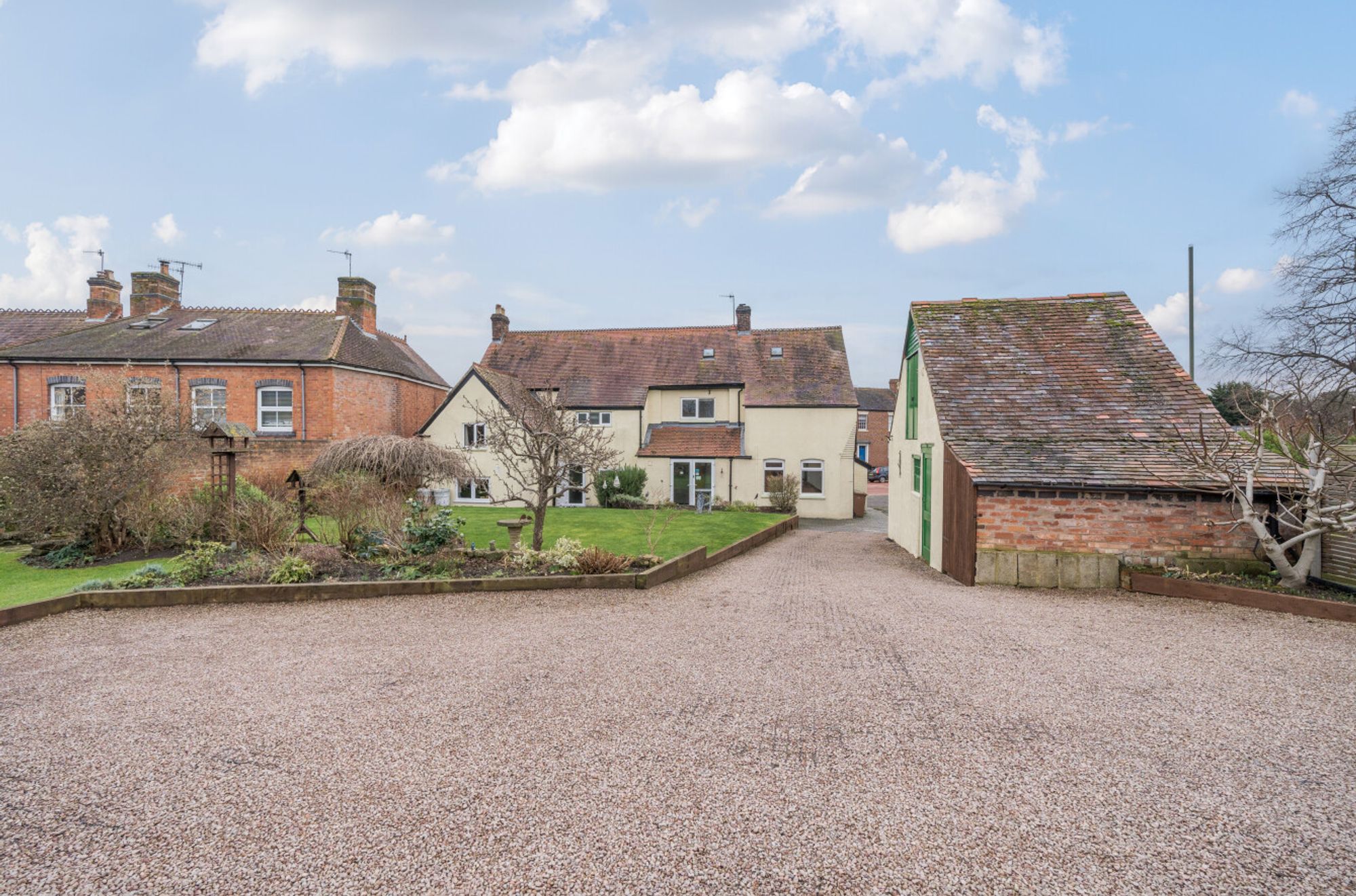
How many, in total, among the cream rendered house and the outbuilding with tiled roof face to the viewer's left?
1

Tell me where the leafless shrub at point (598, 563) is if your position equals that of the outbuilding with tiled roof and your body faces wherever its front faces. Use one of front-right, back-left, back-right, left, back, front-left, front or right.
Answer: front-left

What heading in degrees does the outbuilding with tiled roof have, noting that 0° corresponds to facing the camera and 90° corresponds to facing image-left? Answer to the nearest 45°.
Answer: approximately 90°

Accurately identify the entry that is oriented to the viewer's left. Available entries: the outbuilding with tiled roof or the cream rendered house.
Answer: the outbuilding with tiled roof

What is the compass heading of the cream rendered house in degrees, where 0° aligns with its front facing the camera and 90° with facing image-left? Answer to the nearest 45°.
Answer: approximately 0°

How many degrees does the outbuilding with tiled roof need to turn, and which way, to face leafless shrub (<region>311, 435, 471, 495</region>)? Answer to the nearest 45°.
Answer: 0° — it already faces it

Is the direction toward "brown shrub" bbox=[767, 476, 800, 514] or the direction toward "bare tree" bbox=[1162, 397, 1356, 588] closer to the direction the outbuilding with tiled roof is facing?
the brown shrub

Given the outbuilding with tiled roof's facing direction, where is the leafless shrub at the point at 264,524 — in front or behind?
in front

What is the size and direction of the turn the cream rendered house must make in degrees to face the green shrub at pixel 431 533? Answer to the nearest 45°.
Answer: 0° — it already faces it

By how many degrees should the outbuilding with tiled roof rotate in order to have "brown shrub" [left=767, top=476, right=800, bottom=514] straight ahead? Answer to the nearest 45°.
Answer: approximately 45° to its right

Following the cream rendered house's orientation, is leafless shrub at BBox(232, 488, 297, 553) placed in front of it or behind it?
in front
